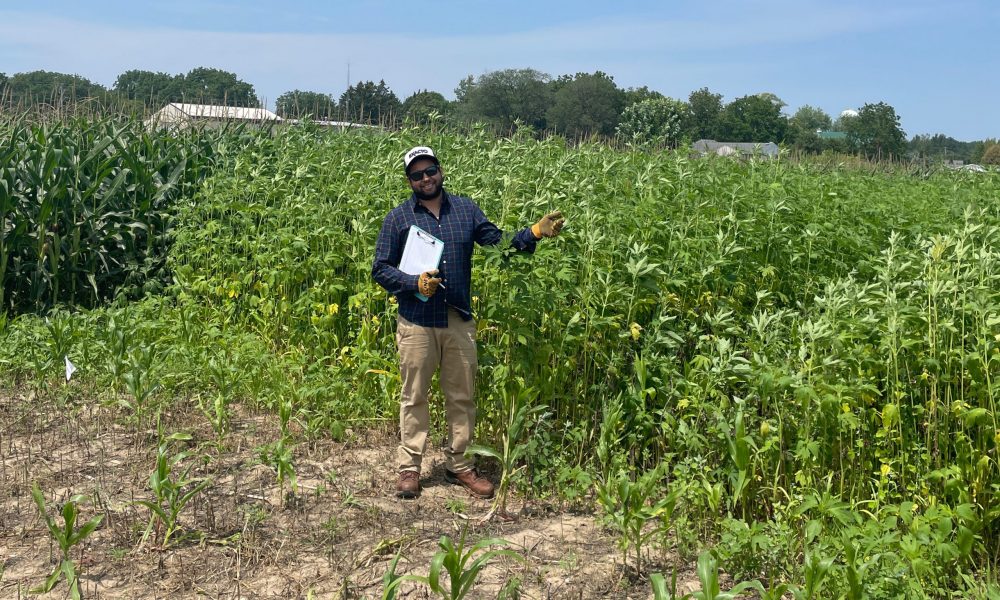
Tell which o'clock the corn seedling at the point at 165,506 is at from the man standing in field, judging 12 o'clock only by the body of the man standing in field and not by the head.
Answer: The corn seedling is roughly at 2 o'clock from the man standing in field.

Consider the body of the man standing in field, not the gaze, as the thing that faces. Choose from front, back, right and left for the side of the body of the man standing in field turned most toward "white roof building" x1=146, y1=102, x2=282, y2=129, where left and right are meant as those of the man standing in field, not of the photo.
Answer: back

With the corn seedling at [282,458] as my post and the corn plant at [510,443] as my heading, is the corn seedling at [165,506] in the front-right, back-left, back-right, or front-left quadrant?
back-right

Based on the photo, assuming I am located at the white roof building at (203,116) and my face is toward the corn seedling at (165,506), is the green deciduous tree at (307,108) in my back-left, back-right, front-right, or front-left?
back-left

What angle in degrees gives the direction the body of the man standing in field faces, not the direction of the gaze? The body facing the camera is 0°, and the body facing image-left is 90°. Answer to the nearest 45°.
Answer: approximately 0°

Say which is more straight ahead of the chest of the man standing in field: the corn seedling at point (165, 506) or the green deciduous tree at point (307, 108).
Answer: the corn seedling

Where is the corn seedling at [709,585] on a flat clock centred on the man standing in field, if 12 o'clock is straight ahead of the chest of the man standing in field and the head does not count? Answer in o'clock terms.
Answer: The corn seedling is roughly at 11 o'clock from the man standing in field.

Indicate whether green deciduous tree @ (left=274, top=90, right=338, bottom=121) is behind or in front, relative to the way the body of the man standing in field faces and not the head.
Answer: behind
